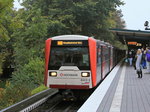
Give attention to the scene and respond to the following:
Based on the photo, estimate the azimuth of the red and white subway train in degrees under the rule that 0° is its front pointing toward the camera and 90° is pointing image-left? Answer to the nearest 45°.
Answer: approximately 45°
